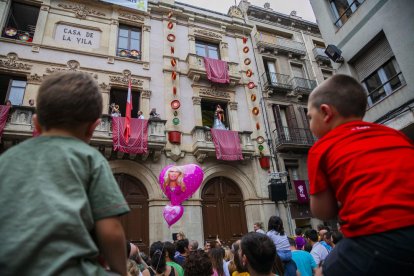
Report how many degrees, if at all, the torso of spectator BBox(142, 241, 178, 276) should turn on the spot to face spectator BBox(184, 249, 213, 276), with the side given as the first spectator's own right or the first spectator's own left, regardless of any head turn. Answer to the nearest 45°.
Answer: approximately 135° to the first spectator's own right

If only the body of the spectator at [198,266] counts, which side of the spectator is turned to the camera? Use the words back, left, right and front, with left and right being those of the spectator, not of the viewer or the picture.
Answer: back

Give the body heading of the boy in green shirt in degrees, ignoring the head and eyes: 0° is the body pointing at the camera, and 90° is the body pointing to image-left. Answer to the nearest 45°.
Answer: approximately 180°

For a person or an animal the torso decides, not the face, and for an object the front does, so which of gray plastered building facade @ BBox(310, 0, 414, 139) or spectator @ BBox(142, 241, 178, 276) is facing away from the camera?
the spectator

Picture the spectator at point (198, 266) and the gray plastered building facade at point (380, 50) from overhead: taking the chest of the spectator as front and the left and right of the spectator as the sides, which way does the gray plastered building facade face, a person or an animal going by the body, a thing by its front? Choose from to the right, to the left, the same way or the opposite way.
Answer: to the left

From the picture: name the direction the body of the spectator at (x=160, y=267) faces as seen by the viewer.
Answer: away from the camera

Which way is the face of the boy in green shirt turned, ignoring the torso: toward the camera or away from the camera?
away from the camera

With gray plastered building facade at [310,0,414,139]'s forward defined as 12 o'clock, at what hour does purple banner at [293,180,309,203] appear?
The purple banner is roughly at 3 o'clock from the gray plastered building facade.

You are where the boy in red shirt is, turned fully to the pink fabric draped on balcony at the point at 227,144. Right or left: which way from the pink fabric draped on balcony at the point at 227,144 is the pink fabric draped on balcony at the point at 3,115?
left

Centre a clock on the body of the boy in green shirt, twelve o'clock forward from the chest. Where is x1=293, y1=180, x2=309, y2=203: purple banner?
The purple banner is roughly at 2 o'clock from the boy in green shirt.

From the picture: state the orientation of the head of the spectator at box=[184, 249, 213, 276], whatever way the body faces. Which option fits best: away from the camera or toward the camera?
away from the camera

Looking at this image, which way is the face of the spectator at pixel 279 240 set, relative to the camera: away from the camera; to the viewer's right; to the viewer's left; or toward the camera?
away from the camera

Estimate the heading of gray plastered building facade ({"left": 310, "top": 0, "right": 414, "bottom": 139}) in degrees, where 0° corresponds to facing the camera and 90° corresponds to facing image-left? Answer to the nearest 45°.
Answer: approximately 45°

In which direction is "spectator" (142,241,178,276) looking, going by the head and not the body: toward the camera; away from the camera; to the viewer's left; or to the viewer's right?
away from the camera

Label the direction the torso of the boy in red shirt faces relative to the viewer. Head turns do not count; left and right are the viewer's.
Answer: facing away from the viewer and to the left of the viewer

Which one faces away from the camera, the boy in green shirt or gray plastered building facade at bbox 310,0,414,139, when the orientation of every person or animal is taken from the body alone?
the boy in green shirt

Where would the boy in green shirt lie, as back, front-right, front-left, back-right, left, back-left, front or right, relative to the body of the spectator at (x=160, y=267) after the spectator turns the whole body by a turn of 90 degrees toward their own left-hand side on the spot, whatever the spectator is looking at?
left
